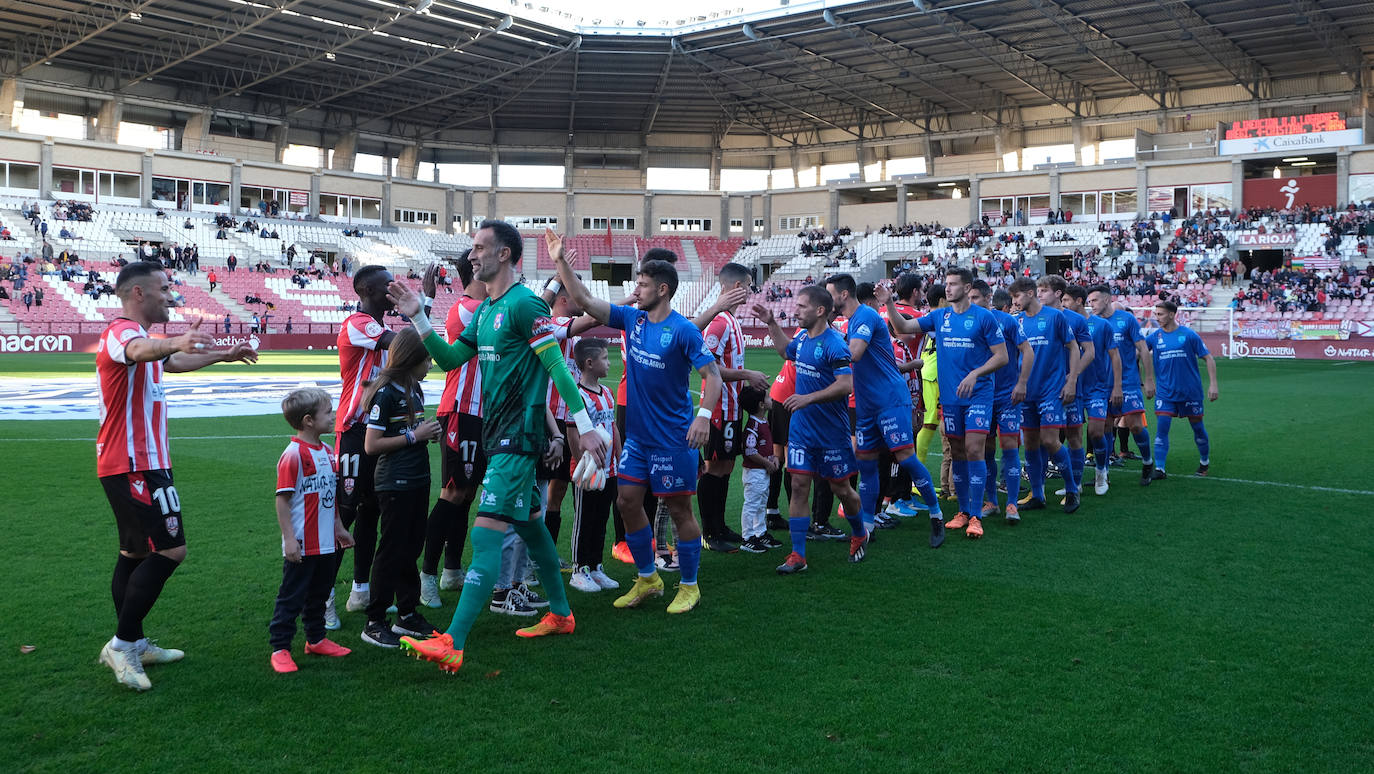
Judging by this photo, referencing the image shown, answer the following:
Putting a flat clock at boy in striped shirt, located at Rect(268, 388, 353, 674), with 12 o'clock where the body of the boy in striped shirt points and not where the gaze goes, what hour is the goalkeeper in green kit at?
The goalkeeper in green kit is roughly at 11 o'clock from the boy in striped shirt.

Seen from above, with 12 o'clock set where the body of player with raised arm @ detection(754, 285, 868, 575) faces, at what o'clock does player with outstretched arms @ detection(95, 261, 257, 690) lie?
player with outstretched arms @ detection(95, 261, 257, 690) is roughly at 12 o'clock from player with raised arm @ detection(754, 285, 868, 575).

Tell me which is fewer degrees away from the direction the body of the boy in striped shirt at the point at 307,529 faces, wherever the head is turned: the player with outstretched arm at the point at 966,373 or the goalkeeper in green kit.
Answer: the goalkeeper in green kit

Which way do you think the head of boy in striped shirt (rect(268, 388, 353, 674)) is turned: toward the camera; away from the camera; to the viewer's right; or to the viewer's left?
to the viewer's right

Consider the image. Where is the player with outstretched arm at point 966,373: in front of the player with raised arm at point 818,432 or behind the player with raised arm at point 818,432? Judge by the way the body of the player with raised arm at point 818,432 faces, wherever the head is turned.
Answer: behind

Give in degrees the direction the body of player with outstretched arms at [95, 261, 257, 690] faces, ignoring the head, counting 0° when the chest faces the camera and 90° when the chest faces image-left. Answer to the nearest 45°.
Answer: approximately 270°

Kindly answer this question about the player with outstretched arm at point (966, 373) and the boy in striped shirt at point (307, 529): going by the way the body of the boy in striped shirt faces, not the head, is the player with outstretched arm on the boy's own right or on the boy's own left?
on the boy's own left

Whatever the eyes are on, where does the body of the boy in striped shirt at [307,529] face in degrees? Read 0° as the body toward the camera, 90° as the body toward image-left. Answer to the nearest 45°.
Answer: approximately 315°

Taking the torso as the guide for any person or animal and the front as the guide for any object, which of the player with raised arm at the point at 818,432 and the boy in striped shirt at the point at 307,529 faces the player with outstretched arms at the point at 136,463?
the player with raised arm at the point at 818,432

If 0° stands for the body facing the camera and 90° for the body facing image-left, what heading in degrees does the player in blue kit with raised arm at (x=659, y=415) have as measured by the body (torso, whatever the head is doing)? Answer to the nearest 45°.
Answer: approximately 45°
